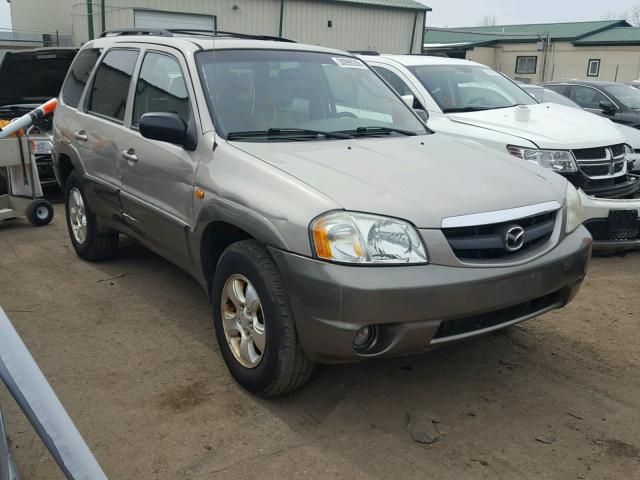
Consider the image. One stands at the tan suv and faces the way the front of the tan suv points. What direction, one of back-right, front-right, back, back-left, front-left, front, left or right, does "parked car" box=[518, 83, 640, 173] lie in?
left

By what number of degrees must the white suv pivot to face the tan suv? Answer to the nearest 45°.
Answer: approximately 45° to its right

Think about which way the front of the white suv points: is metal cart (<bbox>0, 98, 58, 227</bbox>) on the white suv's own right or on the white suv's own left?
on the white suv's own right

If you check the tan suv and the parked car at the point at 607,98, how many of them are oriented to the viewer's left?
0

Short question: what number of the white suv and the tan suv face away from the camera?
0

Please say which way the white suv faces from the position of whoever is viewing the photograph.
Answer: facing the viewer and to the right of the viewer

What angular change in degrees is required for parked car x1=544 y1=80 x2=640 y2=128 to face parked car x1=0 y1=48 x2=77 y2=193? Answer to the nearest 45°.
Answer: approximately 90° to its right

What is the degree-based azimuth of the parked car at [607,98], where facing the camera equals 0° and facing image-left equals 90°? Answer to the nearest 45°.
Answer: approximately 315°

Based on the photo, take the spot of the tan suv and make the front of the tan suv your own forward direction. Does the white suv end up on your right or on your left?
on your left
